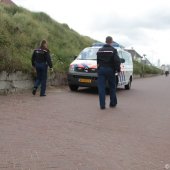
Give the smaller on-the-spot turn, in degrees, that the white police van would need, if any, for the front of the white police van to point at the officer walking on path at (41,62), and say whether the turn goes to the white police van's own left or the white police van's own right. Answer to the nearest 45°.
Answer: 0° — it already faces them

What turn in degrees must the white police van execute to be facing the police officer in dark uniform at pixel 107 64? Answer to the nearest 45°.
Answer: approximately 45° to its left

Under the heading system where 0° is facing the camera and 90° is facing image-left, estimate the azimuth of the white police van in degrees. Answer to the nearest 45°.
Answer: approximately 45°
